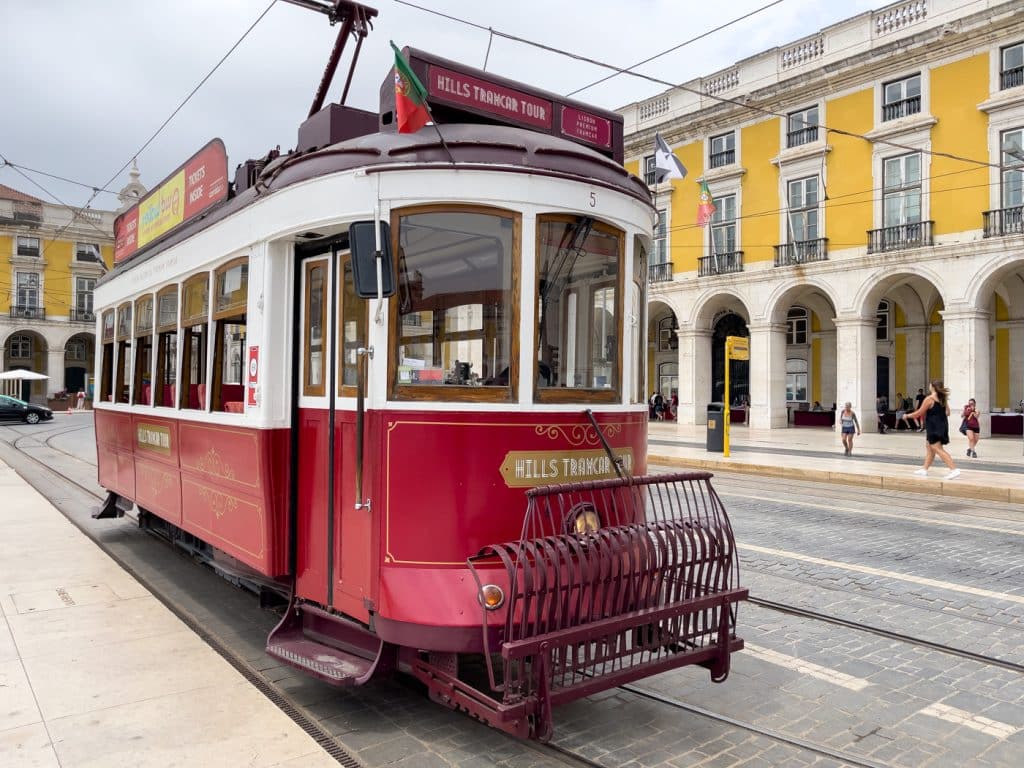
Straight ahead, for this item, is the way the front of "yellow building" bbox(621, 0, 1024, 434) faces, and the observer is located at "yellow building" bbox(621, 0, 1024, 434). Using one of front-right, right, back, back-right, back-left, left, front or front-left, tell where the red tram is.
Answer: front-left

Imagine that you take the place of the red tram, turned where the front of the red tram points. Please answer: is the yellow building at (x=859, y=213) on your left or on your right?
on your left

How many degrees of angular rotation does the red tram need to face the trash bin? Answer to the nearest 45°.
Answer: approximately 90° to its left

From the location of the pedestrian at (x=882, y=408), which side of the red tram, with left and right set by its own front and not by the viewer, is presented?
left

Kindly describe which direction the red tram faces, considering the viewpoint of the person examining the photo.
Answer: facing the viewer and to the right of the viewer

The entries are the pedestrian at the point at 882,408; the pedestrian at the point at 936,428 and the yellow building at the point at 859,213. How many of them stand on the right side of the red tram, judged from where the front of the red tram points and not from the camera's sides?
0

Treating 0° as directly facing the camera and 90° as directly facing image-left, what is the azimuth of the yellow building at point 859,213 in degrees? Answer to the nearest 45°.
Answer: approximately 45°

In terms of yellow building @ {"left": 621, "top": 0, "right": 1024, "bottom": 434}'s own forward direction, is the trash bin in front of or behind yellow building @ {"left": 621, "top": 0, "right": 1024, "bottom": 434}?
in front
